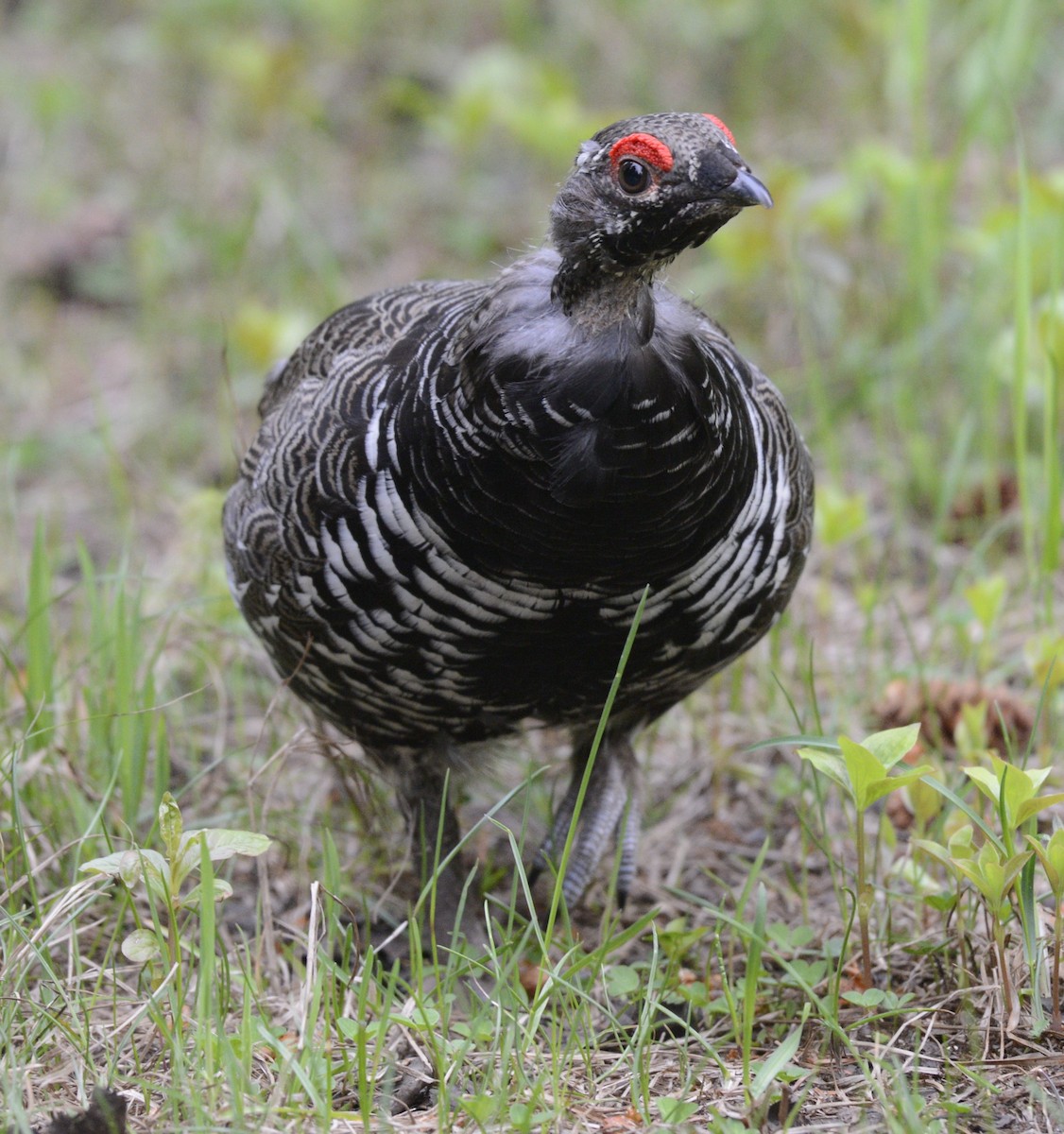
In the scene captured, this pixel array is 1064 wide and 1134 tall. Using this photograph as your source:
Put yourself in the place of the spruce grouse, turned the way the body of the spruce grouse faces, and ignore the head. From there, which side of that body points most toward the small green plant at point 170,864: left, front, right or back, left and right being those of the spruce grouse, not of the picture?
right

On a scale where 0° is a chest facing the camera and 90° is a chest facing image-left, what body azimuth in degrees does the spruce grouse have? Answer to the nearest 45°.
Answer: approximately 315°
